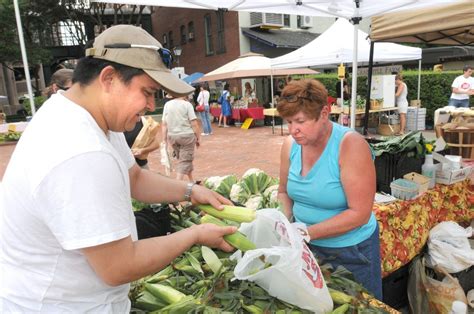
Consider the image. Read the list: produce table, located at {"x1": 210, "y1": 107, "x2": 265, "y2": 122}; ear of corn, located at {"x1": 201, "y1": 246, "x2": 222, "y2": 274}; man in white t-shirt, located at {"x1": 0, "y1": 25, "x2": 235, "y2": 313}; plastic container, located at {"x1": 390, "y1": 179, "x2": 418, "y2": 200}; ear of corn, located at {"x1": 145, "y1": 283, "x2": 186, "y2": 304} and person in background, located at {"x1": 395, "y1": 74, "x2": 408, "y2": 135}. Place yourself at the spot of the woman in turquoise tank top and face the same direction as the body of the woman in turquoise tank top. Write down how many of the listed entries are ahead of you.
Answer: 3

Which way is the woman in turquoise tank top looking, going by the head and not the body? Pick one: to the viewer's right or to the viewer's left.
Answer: to the viewer's left

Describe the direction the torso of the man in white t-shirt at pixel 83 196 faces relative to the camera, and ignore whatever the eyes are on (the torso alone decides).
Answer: to the viewer's right

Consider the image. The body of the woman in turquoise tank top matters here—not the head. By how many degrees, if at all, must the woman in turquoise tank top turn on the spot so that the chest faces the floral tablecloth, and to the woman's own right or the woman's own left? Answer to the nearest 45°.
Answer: approximately 180°

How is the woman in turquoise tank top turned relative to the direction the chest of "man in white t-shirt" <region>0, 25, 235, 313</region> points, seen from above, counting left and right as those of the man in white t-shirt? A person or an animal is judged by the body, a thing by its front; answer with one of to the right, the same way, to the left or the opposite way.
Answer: the opposite way

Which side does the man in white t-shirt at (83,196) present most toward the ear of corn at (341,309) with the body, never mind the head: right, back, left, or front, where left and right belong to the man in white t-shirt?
front

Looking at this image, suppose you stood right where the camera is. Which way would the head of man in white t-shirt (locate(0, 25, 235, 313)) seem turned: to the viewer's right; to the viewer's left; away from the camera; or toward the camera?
to the viewer's right

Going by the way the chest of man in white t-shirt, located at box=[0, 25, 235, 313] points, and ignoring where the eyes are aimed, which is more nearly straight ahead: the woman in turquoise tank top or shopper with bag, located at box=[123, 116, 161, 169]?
the woman in turquoise tank top

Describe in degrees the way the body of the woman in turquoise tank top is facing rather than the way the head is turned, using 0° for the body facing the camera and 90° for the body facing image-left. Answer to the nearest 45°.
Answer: approximately 45°

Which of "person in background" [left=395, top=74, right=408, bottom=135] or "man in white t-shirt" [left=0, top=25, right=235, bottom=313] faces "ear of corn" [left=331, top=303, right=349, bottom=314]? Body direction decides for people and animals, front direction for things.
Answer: the man in white t-shirt
